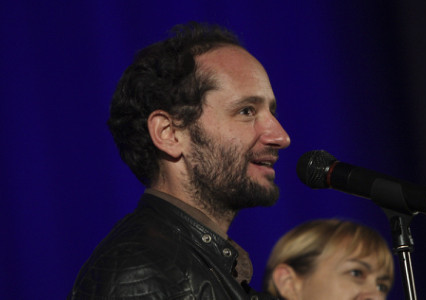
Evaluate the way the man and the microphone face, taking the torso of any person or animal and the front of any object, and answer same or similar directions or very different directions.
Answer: very different directions

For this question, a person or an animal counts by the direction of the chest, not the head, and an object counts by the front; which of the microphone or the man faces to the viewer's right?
the man

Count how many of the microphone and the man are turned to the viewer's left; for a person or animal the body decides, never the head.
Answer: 1

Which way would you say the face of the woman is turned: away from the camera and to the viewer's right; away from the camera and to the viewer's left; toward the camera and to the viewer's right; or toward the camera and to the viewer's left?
toward the camera and to the viewer's right

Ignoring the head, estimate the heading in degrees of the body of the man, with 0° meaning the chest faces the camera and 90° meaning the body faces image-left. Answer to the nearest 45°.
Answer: approximately 270°

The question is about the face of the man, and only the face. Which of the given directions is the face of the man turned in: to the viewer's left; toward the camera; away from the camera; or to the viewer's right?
to the viewer's right

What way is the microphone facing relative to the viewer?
to the viewer's left
